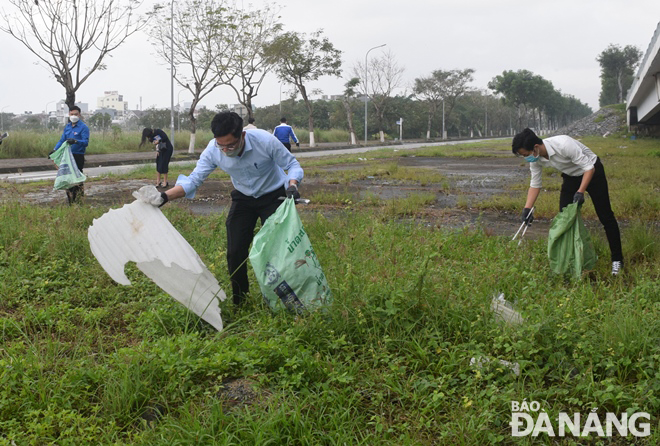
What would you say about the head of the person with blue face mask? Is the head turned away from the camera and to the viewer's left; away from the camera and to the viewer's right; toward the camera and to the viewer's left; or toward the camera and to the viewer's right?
toward the camera and to the viewer's left

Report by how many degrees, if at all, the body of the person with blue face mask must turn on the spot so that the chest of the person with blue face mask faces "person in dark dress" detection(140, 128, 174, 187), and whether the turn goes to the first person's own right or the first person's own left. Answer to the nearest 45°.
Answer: approximately 90° to the first person's own right

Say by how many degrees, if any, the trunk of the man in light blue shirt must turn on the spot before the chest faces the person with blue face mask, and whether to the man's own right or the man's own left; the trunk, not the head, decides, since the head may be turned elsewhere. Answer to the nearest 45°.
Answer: approximately 135° to the man's own left

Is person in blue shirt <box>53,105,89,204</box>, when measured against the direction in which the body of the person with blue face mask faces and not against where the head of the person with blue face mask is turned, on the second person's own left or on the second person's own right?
on the second person's own right

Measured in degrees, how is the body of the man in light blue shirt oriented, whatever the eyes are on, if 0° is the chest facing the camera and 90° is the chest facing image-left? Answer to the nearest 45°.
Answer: approximately 45°

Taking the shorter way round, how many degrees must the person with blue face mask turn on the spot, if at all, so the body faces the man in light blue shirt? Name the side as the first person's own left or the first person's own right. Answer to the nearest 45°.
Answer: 0° — they already face them

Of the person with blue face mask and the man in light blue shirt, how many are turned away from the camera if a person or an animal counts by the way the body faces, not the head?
0

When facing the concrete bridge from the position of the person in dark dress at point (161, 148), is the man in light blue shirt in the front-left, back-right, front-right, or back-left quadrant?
back-right

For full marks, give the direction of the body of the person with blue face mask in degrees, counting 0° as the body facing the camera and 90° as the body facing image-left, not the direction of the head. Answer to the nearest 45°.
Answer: approximately 45°
